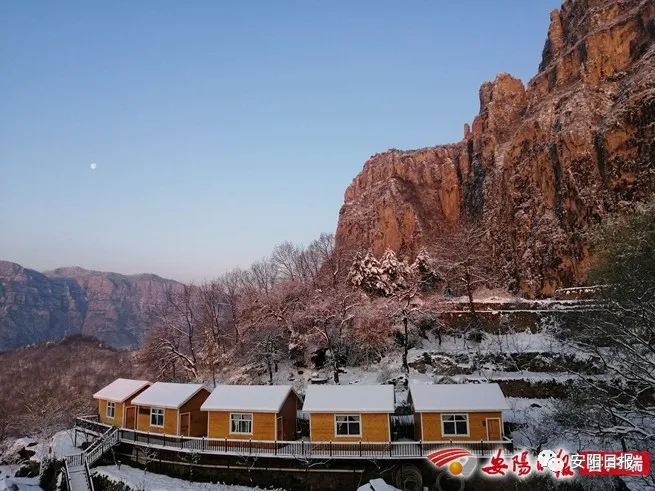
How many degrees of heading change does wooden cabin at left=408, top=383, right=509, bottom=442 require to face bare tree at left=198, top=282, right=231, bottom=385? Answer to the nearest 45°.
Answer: approximately 135° to its right

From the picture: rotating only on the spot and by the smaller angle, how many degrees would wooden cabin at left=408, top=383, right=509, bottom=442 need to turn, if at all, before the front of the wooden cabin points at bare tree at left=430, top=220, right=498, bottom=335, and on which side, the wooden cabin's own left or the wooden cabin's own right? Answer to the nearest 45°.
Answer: approximately 180°

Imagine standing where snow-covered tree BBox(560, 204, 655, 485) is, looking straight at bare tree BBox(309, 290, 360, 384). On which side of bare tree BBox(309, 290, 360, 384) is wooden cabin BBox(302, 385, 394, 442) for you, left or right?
left

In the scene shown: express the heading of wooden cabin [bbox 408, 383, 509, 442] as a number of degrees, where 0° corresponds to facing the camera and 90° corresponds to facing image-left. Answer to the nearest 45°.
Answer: approximately 0°

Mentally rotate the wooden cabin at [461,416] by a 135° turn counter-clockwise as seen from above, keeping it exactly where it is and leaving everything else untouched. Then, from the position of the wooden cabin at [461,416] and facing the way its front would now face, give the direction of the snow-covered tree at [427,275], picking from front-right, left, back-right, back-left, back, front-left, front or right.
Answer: front-left

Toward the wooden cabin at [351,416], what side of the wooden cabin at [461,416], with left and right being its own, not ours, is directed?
right

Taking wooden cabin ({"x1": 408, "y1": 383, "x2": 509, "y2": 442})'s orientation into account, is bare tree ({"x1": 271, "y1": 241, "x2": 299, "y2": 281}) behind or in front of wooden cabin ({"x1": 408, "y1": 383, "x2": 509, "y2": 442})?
behind

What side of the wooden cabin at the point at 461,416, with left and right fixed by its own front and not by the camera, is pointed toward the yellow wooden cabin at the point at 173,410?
right

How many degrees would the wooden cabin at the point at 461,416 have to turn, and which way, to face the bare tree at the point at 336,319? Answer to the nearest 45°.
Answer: approximately 135° to its right
